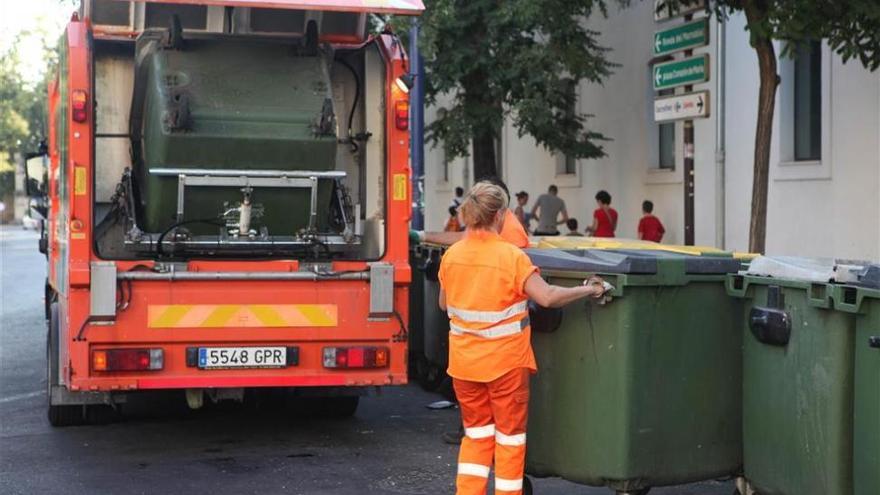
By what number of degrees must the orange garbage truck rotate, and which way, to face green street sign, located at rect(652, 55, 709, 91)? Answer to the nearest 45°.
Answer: approximately 45° to its right

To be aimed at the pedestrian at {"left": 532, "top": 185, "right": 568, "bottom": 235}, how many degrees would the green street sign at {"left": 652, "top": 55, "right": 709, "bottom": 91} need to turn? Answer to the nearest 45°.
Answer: approximately 135° to its right

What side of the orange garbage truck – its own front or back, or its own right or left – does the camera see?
back

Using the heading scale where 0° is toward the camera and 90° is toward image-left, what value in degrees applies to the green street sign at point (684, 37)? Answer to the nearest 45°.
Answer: approximately 45°

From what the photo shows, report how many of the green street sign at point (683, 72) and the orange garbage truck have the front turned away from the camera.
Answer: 1

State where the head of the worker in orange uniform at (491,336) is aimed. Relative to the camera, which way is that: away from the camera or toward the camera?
away from the camera

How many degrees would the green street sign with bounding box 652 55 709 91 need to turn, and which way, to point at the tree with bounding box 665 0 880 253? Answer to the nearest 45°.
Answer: approximately 90° to its left

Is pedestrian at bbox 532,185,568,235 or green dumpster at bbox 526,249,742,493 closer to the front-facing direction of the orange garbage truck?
the pedestrian
